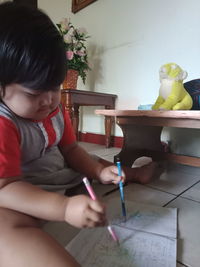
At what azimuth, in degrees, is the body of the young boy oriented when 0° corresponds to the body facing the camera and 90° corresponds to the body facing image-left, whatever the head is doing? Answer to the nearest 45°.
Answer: approximately 315°

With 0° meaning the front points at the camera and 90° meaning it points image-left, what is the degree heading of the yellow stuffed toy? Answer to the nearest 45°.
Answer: approximately 45°

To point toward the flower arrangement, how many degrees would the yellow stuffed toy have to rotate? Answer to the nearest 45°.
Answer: approximately 90° to its right

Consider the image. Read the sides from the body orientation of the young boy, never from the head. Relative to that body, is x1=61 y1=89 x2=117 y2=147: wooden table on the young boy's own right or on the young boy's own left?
on the young boy's own left

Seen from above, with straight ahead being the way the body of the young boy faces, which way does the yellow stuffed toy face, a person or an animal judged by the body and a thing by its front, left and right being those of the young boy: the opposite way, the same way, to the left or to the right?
to the right

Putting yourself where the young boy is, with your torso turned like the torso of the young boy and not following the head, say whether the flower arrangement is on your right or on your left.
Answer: on your left

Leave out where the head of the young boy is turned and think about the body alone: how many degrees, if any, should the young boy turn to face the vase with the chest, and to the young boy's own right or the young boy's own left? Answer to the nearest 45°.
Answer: approximately 135° to the young boy's own left
